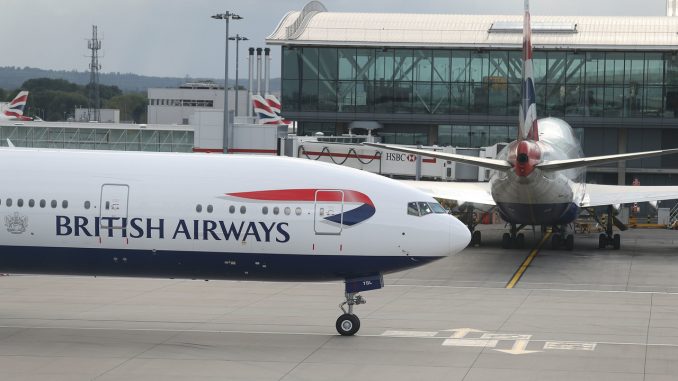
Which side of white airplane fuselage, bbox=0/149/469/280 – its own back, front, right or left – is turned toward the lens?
right
